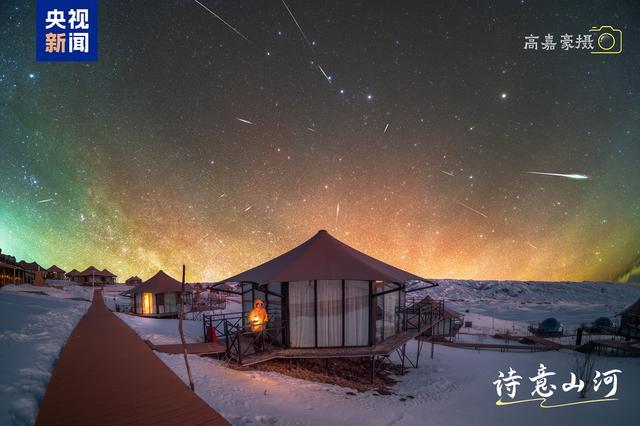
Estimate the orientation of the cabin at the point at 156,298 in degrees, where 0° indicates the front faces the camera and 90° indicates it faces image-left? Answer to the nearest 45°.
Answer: approximately 0°

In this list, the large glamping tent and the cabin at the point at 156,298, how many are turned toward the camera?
2

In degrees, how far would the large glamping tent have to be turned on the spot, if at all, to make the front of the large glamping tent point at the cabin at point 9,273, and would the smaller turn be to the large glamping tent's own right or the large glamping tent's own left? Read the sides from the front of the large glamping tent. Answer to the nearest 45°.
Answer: approximately 135° to the large glamping tent's own right

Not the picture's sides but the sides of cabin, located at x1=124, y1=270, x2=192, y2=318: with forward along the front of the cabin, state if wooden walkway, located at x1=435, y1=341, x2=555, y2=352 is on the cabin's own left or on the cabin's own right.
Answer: on the cabin's own left

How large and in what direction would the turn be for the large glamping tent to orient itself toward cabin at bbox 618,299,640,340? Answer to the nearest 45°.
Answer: approximately 135° to its left

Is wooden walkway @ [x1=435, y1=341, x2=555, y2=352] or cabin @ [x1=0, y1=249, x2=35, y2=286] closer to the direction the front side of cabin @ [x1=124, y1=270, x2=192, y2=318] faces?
the wooden walkway

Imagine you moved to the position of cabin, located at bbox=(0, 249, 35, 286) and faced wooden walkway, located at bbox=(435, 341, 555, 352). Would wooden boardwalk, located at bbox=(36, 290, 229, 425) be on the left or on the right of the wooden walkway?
right
